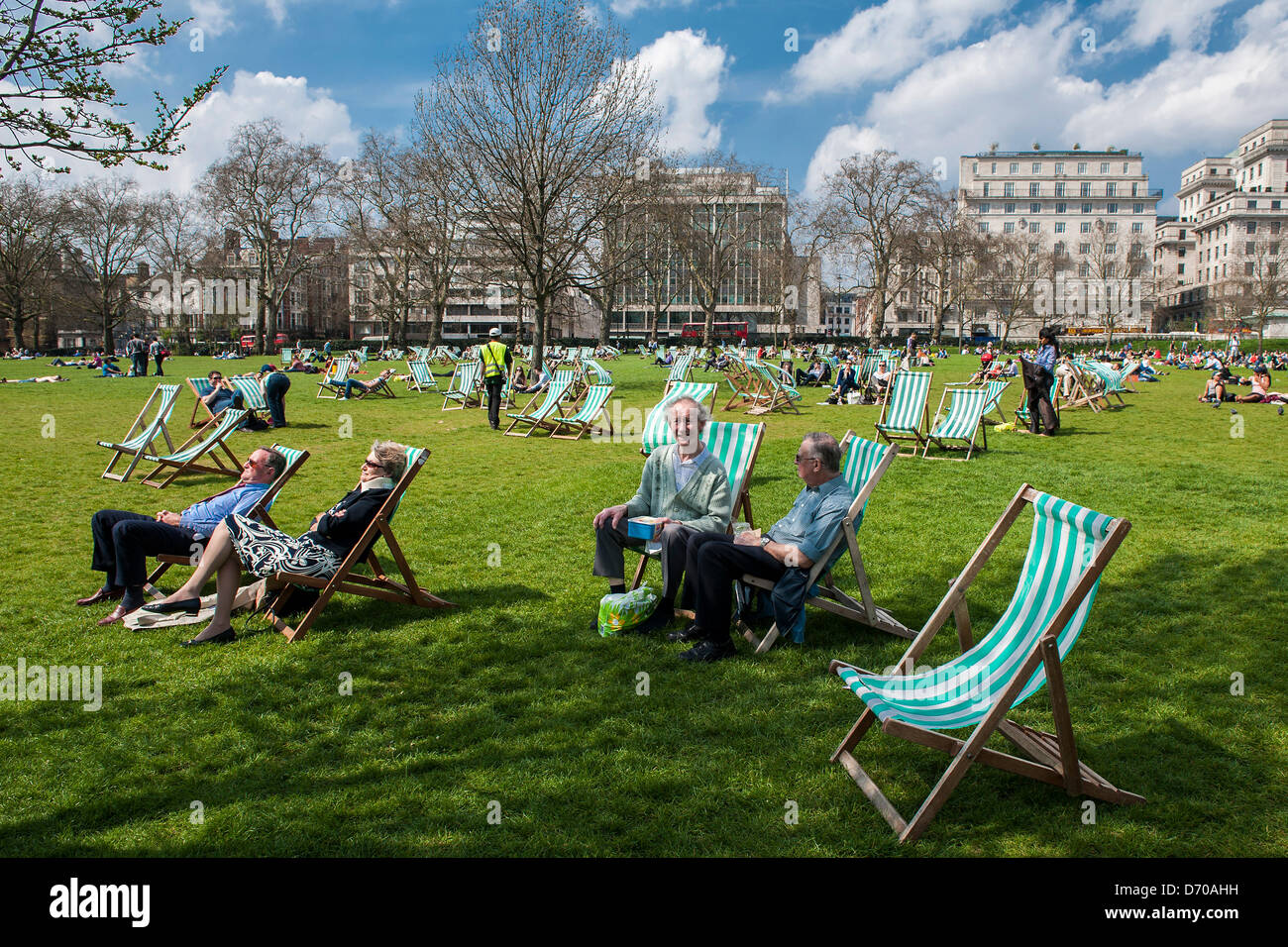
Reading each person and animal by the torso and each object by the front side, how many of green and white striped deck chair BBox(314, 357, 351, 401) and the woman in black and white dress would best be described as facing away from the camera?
0

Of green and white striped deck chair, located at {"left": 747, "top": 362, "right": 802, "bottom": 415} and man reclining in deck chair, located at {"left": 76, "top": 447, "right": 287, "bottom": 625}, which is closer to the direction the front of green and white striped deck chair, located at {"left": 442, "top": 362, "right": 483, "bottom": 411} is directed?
the man reclining in deck chair

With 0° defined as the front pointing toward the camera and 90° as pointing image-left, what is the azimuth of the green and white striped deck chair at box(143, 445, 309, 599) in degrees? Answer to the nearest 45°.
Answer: approximately 45°

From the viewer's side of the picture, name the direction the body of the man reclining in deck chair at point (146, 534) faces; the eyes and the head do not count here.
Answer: to the viewer's left

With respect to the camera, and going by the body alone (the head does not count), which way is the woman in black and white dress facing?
to the viewer's left

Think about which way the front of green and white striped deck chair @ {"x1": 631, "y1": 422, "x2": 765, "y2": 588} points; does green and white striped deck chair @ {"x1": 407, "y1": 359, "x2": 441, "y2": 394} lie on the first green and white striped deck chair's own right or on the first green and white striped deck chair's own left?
on the first green and white striped deck chair's own right

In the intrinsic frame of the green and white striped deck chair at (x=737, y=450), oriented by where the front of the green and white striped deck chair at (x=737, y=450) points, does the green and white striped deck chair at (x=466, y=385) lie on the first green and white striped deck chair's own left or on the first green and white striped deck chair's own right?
on the first green and white striped deck chair's own right

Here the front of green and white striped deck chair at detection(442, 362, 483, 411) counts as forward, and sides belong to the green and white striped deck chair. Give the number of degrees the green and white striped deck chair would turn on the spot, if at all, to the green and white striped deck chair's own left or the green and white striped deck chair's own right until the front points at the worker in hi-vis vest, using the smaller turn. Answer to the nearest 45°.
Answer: approximately 45° to the green and white striped deck chair's own left

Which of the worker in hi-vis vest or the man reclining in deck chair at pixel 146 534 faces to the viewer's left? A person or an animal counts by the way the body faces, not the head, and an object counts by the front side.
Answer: the man reclining in deck chair

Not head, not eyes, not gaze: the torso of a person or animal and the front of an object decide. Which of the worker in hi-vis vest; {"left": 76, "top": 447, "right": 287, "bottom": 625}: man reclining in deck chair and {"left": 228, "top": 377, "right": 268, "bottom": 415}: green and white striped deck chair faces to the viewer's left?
the man reclining in deck chair
